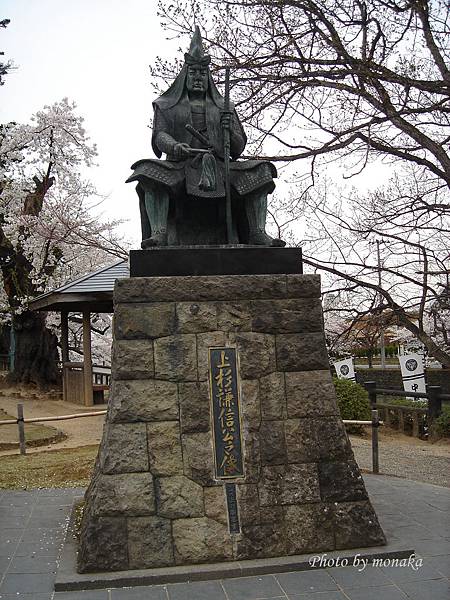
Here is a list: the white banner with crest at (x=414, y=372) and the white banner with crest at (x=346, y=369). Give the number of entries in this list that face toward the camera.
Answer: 2

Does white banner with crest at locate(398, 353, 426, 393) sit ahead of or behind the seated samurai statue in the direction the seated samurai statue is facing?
behind

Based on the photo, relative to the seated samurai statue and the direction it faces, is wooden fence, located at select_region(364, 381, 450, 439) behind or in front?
behind

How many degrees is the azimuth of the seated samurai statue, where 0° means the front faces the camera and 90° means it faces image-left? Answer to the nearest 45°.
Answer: approximately 0°

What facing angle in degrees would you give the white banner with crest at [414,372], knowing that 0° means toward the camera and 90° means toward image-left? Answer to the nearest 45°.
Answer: approximately 0°
